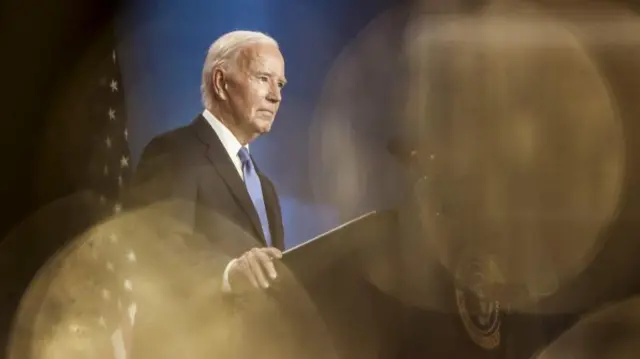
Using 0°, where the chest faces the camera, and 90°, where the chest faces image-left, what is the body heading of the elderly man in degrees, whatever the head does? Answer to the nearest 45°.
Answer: approximately 315°
